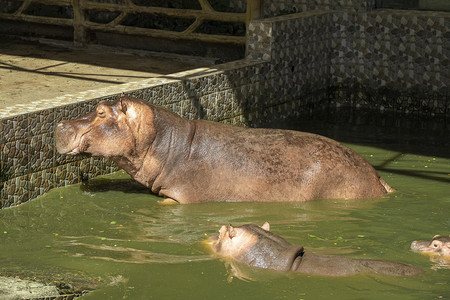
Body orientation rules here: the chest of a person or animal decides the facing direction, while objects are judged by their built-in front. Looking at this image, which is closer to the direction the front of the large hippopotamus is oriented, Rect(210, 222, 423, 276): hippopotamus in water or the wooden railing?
the wooden railing

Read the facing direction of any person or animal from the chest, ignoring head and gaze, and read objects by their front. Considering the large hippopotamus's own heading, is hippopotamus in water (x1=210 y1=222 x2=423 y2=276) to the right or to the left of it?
on its left

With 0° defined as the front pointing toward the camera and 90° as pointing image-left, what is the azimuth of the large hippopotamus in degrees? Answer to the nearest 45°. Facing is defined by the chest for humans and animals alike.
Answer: approximately 90°

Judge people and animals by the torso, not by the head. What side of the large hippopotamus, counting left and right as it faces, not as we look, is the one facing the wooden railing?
right
